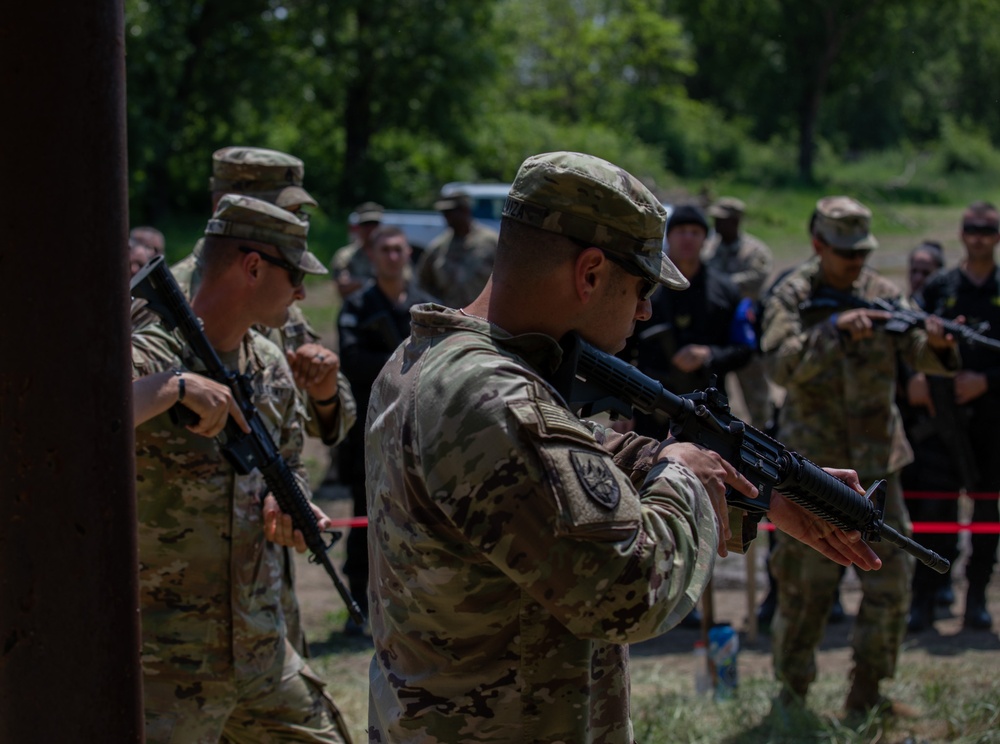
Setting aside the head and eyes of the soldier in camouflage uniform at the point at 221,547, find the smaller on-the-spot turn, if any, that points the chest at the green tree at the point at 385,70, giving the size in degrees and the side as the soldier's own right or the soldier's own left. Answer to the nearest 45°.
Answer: approximately 135° to the soldier's own left

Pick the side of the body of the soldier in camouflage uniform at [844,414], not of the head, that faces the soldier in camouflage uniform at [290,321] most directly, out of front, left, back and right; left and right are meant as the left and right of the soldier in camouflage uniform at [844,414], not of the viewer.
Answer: right

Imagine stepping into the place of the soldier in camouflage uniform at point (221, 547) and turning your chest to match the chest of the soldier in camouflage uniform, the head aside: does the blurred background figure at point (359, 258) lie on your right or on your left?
on your left

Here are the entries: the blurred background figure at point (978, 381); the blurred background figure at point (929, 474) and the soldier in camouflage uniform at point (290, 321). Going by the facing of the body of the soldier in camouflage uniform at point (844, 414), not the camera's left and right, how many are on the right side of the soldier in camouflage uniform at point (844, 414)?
1

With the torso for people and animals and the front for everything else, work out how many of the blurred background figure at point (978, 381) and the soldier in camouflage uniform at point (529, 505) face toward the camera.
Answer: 1

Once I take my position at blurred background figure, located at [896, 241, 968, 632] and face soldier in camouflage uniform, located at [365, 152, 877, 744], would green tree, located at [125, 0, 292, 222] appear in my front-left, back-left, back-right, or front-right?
back-right

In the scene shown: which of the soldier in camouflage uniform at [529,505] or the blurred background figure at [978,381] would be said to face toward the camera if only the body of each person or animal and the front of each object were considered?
the blurred background figure

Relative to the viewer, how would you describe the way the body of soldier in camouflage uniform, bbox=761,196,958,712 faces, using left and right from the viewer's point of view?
facing the viewer and to the right of the viewer

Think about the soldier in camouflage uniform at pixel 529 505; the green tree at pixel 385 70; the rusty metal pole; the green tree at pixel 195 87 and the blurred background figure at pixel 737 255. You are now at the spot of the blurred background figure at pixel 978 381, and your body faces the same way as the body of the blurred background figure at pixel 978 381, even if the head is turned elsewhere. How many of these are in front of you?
2

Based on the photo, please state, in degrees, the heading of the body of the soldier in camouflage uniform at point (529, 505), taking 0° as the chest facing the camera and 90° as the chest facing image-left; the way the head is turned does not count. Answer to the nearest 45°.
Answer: approximately 225°

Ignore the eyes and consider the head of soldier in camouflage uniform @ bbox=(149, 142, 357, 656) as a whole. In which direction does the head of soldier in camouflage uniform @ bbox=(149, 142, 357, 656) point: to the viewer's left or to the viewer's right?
to the viewer's right

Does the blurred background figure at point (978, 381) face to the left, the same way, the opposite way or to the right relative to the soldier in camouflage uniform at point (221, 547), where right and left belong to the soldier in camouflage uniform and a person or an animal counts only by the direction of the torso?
to the right

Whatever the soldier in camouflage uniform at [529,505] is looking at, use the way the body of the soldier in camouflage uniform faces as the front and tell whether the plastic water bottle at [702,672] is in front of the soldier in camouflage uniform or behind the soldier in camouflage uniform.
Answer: in front

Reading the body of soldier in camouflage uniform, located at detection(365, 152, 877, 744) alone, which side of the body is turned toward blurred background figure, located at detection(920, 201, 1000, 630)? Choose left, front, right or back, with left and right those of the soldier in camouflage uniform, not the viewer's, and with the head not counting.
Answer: front

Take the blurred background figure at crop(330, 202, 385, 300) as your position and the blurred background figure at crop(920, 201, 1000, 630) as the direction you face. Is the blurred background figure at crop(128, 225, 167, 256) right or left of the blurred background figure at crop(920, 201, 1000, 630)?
right

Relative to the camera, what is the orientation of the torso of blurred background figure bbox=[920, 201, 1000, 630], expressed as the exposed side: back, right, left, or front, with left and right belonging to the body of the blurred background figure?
front
